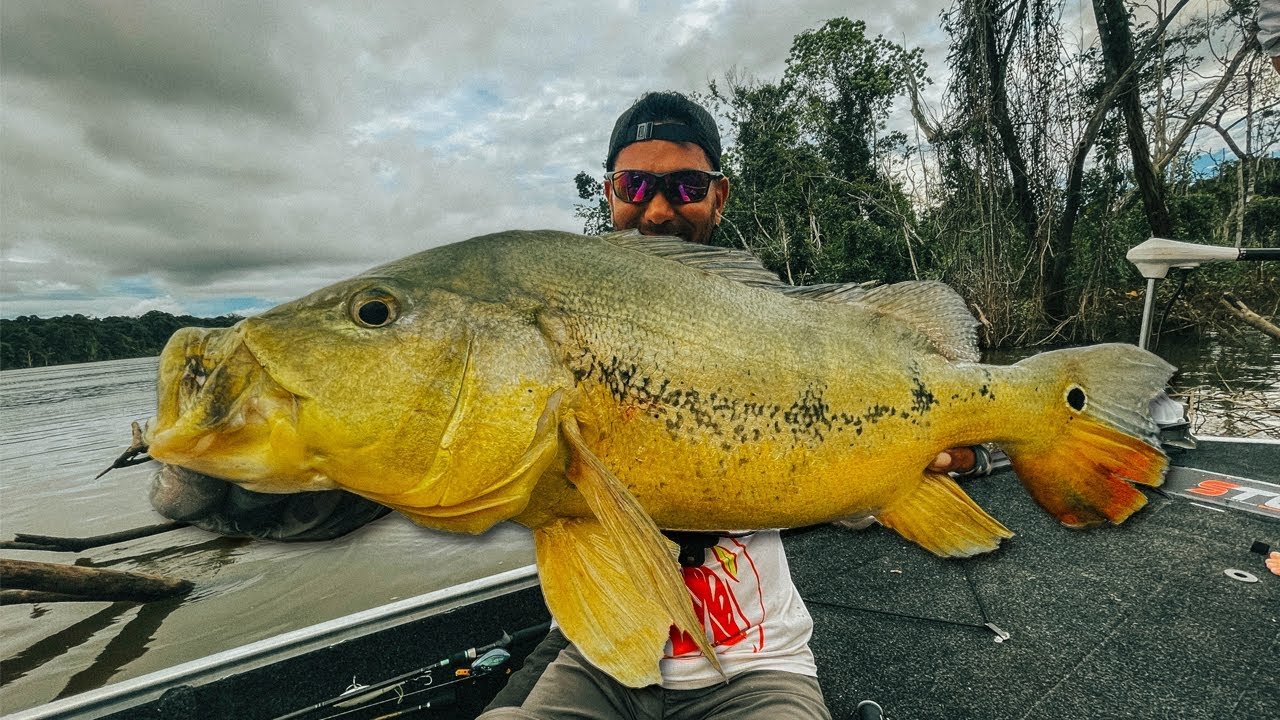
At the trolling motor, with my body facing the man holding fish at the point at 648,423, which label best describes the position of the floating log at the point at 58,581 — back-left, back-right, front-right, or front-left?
front-right

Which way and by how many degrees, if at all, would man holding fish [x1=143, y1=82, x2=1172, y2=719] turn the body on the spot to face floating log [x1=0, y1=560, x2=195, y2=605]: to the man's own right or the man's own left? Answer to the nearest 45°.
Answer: approximately 135° to the man's own right

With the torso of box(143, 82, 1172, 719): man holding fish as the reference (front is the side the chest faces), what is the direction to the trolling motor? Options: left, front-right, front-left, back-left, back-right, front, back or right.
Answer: back-left

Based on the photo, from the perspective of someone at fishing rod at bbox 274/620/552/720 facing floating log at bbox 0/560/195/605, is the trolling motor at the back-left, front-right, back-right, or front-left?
back-right

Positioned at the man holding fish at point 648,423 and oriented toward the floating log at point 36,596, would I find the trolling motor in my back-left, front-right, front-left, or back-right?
back-right

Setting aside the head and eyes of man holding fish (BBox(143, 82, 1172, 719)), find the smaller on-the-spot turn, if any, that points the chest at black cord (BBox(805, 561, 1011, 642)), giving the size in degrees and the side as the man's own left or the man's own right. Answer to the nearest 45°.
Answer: approximately 135° to the man's own left

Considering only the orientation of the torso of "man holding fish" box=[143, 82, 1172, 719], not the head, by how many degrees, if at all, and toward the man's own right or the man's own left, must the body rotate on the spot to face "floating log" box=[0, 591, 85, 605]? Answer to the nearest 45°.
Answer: approximately 135° to the man's own right

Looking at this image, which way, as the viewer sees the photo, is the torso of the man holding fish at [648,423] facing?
toward the camera
